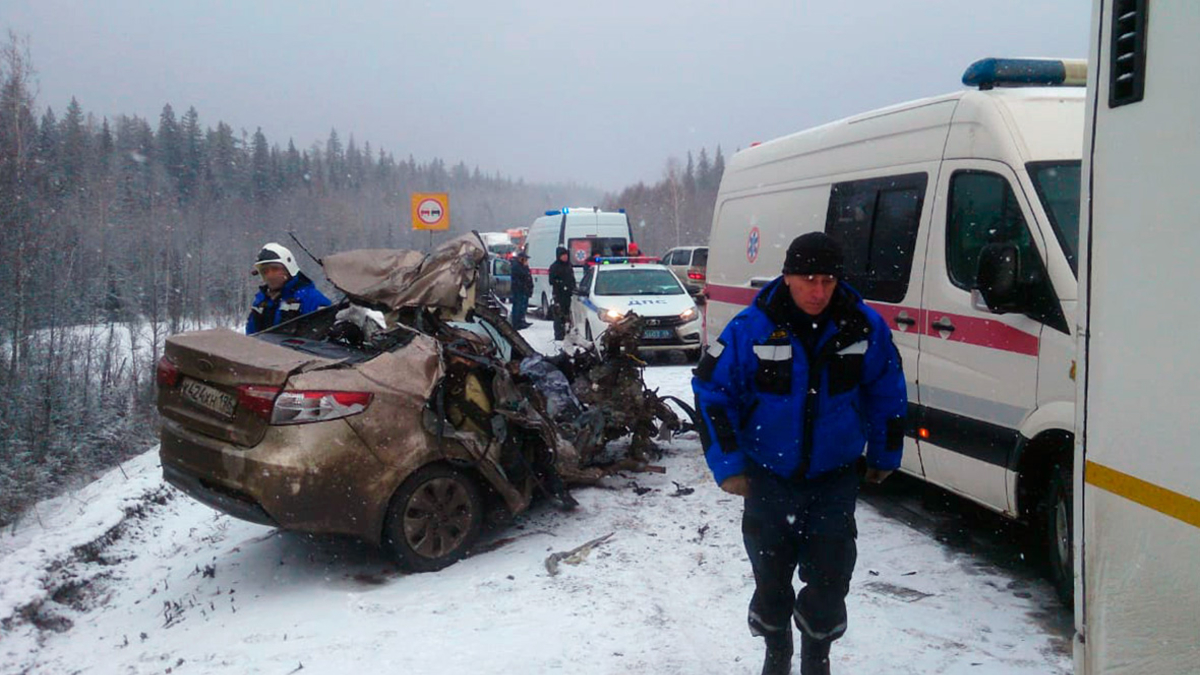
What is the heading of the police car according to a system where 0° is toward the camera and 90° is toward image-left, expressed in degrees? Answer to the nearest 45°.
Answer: approximately 315°

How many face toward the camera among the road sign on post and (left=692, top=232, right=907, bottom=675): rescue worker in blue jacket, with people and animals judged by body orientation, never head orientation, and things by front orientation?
2

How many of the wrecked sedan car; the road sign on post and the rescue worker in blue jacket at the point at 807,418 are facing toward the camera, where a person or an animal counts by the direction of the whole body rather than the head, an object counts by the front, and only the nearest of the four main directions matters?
2

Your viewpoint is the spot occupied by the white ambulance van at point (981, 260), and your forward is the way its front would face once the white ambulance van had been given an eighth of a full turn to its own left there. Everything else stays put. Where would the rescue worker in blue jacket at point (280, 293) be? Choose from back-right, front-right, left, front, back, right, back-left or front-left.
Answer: back

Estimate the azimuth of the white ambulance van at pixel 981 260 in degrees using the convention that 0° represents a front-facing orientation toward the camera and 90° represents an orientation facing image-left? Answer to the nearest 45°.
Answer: approximately 315°

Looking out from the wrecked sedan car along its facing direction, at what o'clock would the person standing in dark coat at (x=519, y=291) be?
The person standing in dark coat is roughly at 11 o'clock from the wrecked sedan car.

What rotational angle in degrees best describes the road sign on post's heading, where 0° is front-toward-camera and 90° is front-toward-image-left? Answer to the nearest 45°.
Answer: approximately 0°

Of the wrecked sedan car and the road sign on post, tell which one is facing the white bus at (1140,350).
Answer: the road sign on post

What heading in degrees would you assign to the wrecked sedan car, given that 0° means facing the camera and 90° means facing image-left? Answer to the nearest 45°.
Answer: approximately 225°

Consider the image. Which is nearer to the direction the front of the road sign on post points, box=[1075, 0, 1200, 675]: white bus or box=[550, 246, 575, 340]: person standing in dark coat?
the white bus
